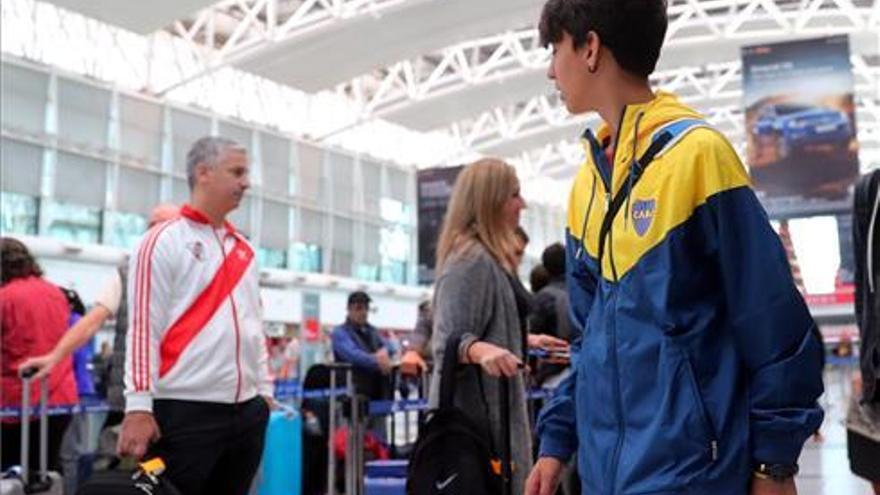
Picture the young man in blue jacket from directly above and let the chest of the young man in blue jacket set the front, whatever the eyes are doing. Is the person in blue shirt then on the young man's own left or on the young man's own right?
on the young man's own right

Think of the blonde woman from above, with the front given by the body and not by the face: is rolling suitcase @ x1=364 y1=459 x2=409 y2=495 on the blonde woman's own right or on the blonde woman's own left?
on the blonde woman's own left

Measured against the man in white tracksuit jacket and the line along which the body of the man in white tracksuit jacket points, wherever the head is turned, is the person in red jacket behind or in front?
behind

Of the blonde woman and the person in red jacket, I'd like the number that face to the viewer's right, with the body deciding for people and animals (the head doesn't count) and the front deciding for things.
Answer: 1

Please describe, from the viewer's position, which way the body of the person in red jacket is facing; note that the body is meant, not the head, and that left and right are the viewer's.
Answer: facing away from the viewer

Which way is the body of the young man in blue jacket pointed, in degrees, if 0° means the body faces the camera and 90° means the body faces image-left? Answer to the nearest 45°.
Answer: approximately 45°

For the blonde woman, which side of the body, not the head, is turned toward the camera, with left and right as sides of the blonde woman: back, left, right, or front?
right
